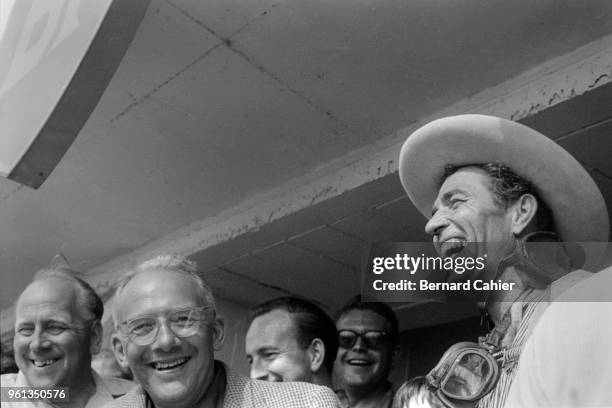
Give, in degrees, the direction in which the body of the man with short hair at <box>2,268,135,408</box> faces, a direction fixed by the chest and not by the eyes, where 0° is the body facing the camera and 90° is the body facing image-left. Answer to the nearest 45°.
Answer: approximately 45°

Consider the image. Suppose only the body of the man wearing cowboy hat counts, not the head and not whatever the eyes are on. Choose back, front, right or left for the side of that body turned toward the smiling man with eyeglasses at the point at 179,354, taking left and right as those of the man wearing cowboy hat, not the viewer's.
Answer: front

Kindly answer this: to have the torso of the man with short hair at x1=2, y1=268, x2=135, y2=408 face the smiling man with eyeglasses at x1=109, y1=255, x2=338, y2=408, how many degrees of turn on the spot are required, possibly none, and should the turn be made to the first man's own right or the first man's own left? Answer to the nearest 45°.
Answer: approximately 90° to the first man's own left

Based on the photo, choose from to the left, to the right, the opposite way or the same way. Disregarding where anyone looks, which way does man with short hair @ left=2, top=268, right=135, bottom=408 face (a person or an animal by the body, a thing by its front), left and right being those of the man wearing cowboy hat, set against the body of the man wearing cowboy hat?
to the left

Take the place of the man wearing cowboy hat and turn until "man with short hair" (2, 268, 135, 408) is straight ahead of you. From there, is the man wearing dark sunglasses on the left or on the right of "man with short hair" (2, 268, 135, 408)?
right

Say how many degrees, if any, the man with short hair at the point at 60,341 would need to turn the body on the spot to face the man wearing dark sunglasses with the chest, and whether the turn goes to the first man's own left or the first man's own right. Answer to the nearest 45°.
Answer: approximately 135° to the first man's own left

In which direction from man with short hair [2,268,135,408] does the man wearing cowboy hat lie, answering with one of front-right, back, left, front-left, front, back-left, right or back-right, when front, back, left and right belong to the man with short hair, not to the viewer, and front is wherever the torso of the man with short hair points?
left

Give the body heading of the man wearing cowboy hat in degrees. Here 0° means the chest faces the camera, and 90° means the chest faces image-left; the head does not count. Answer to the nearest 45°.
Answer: approximately 90°

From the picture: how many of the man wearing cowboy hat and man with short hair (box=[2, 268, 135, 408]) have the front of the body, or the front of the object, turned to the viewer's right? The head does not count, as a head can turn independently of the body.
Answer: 0

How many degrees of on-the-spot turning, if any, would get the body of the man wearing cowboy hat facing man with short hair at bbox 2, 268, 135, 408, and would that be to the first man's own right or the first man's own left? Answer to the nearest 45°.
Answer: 0° — they already face them
